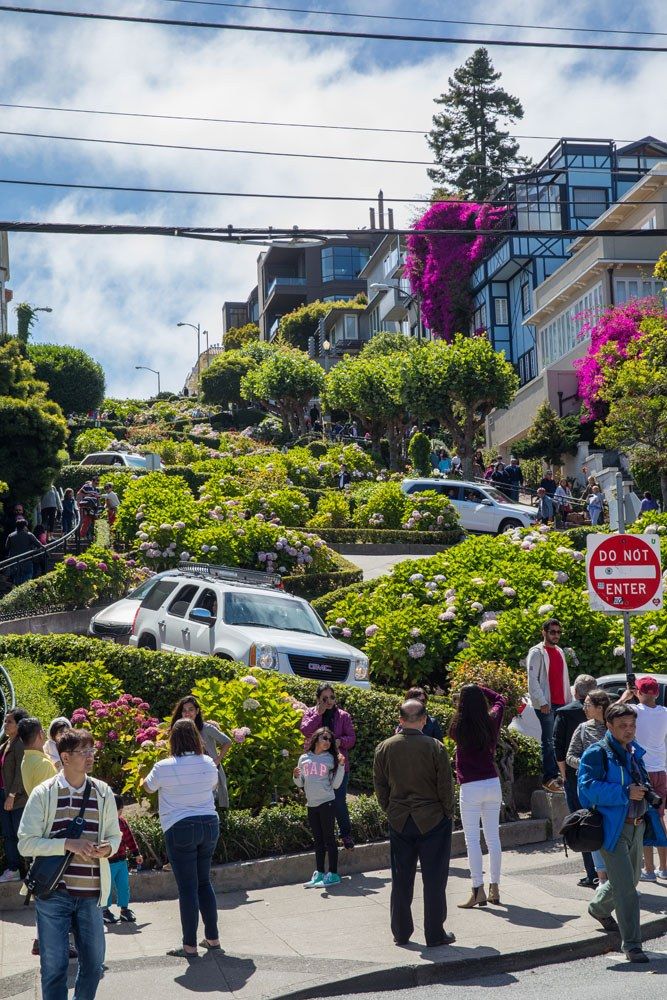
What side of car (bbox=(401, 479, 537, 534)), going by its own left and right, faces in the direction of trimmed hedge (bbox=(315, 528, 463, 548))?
right

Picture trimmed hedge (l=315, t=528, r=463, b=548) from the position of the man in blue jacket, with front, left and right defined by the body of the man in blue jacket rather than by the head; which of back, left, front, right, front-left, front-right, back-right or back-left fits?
back-left

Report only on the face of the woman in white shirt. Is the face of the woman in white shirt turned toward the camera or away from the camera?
away from the camera

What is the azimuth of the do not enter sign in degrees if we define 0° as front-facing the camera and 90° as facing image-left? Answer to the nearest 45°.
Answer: approximately 0°

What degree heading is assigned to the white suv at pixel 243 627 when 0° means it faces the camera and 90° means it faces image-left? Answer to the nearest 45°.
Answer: approximately 315°

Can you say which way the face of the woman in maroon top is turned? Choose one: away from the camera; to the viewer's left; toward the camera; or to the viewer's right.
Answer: away from the camera

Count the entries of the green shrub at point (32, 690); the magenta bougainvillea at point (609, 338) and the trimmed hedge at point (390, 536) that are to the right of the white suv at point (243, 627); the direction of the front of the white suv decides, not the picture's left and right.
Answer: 1

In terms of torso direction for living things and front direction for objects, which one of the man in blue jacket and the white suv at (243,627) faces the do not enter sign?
the white suv
